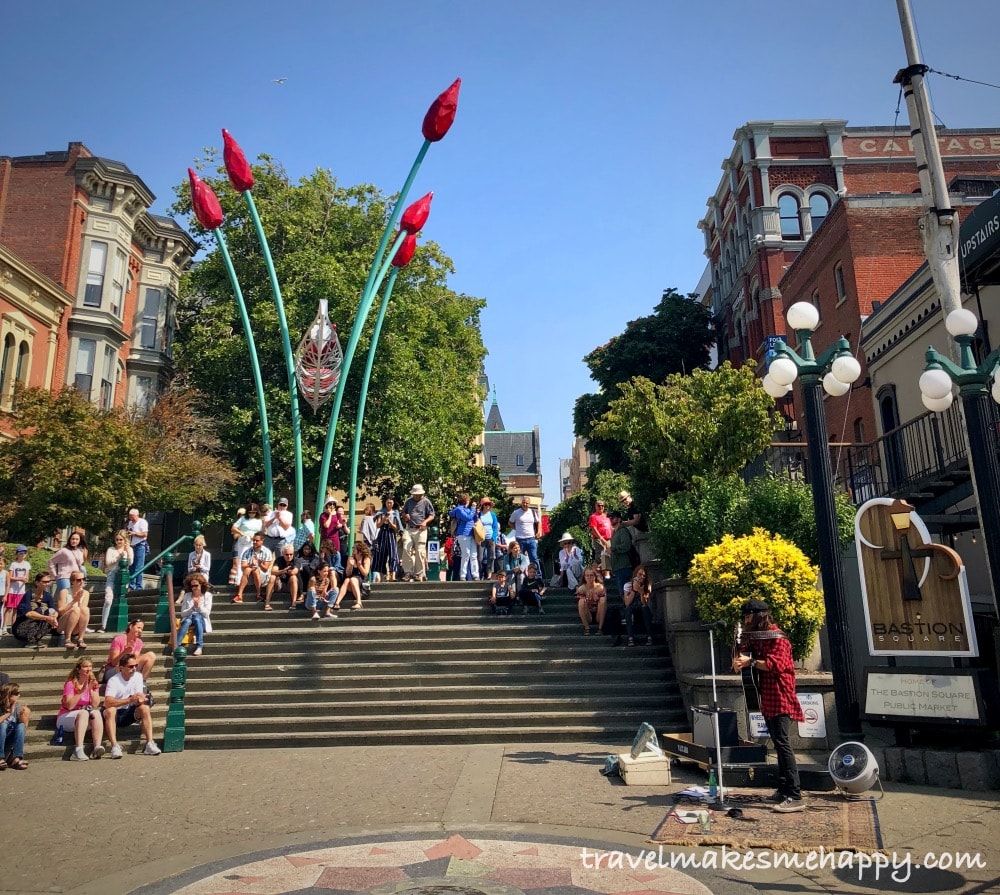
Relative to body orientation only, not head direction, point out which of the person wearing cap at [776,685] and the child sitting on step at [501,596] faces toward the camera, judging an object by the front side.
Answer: the child sitting on step

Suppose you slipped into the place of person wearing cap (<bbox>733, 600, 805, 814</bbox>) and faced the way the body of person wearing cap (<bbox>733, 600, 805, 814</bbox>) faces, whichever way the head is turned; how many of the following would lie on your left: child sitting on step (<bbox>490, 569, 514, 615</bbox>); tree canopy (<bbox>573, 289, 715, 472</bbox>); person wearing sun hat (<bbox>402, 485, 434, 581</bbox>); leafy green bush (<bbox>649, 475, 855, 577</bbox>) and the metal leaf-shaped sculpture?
0

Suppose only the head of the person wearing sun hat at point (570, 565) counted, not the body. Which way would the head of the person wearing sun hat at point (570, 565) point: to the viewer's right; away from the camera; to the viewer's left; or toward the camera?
toward the camera

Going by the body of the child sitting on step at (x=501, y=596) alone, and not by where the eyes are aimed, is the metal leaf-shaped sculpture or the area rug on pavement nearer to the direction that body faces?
the area rug on pavement

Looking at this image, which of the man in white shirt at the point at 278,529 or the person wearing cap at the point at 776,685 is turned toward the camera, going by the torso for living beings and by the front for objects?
the man in white shirt

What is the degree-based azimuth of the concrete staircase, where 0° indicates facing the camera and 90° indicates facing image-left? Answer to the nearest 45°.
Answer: approximately 0°

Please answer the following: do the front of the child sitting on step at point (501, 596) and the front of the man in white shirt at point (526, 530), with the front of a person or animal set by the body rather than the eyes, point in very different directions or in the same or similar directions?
same or similar directions

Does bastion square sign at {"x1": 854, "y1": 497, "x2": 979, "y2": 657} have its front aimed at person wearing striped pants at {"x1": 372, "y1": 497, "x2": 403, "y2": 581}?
no

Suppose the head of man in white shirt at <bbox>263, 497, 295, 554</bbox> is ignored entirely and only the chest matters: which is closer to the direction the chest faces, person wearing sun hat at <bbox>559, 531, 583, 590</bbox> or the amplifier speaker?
the amplifier speaker

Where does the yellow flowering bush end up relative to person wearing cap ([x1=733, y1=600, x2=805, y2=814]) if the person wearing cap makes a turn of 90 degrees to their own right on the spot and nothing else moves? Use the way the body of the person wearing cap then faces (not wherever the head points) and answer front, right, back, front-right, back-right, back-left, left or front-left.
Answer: front

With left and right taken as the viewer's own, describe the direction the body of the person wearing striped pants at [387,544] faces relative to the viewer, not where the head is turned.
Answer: facing the viewer

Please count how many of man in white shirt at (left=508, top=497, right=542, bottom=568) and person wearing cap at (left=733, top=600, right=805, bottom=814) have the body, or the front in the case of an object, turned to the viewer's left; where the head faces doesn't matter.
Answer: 1

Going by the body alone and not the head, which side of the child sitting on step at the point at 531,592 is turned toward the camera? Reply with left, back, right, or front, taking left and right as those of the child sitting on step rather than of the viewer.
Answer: front

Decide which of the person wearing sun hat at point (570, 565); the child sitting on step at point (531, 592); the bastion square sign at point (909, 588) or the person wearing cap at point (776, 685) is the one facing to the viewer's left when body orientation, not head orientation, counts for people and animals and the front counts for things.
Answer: the person wearing cap

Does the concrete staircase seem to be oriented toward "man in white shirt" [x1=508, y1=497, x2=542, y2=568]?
no

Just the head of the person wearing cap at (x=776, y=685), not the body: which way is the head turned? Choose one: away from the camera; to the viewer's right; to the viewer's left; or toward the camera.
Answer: to the viewer's left
